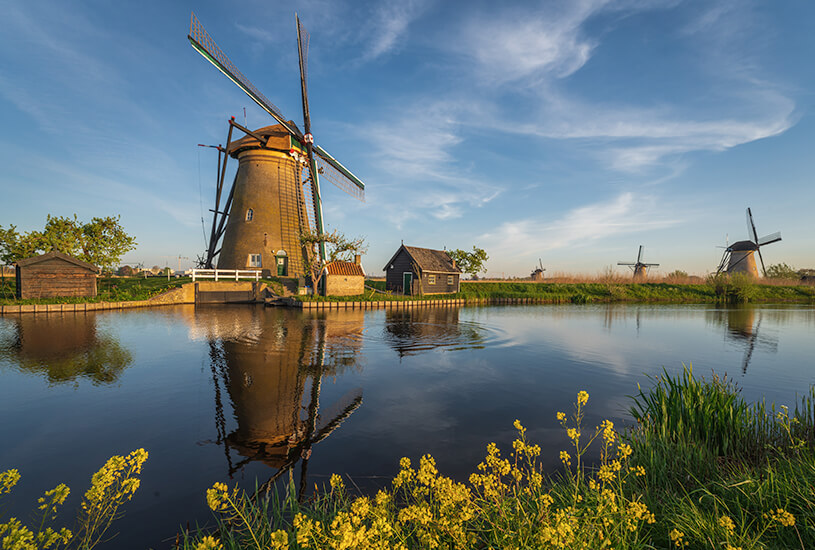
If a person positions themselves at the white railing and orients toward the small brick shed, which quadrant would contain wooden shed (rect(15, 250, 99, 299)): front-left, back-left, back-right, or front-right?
back-right

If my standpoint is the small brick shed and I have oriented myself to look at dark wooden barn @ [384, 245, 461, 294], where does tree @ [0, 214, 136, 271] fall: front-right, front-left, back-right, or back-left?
back-left

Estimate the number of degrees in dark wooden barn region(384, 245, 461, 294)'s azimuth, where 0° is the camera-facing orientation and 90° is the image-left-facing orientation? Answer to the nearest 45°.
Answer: approximately 45°

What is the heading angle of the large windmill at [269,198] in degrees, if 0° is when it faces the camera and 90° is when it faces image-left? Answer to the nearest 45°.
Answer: approximately 315°

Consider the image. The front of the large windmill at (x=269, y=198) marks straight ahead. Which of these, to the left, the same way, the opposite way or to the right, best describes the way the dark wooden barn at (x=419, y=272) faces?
to the right

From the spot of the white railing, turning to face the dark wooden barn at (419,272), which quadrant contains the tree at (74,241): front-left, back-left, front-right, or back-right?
back-left
